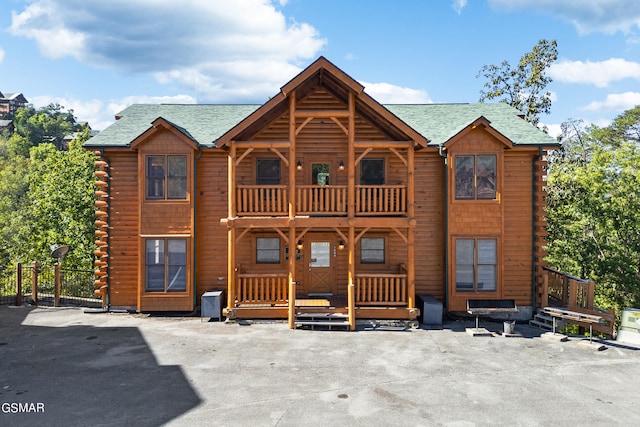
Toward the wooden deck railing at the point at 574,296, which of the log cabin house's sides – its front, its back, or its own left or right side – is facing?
left

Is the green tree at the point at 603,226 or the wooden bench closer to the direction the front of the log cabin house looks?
the wooden bench

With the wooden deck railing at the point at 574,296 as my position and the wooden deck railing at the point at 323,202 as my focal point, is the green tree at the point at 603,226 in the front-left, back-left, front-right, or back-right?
back-right

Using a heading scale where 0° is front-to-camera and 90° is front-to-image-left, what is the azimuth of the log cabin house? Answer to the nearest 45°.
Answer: approximately 0°

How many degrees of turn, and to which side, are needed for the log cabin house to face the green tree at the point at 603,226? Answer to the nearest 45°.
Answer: approximately 135° to its left
